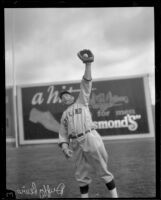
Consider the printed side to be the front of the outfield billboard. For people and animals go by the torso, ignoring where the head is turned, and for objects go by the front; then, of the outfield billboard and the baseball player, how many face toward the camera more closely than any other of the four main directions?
2

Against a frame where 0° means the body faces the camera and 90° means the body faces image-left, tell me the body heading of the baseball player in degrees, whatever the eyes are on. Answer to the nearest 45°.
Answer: approximately 0°
